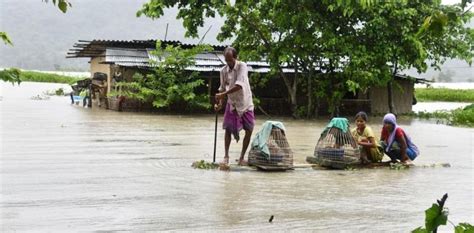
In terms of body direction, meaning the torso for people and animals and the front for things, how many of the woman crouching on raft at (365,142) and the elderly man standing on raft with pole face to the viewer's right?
0

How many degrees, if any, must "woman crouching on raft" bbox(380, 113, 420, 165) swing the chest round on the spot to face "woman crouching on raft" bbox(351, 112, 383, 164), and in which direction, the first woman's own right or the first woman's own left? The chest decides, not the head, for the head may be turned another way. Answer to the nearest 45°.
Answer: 0° — they already face them

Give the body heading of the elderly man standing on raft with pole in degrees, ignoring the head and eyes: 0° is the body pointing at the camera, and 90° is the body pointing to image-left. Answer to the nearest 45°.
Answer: approximately 45°

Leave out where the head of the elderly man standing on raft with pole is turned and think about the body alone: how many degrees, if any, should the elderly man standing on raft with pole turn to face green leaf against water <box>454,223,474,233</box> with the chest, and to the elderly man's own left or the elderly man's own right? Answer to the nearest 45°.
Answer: approximately 45° to the elderly man's own left

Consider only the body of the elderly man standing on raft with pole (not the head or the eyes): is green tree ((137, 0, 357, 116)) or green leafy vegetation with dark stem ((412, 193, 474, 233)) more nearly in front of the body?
the green leafy vegetation with dark stem

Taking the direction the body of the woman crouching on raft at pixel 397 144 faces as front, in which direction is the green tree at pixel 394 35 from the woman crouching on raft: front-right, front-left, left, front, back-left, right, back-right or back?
back-right

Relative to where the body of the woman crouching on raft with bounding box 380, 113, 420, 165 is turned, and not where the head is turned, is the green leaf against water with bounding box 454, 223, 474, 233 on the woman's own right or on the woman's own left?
on the woman's own left

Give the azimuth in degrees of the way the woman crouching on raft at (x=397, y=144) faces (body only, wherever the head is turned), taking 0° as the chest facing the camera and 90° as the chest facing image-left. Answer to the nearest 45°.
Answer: approximately 45°

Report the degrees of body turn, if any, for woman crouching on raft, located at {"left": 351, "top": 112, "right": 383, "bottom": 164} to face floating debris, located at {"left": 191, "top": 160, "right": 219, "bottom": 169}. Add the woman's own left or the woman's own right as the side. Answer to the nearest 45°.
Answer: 0° — they already face it
